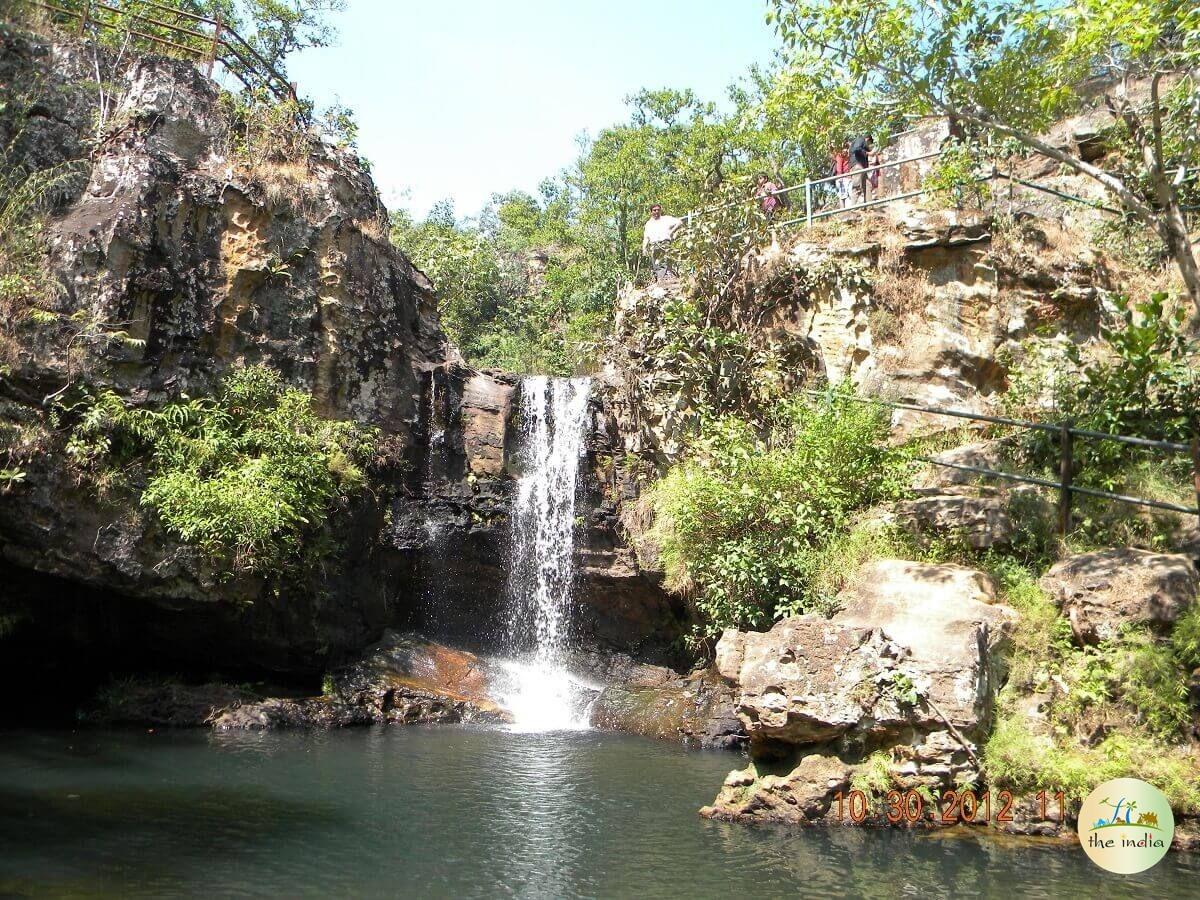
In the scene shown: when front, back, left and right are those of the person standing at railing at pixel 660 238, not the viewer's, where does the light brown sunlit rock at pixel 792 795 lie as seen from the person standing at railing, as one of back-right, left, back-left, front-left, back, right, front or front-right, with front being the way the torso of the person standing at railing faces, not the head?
front

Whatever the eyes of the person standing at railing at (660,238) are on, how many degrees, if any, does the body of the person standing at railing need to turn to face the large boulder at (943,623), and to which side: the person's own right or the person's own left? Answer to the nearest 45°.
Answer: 0° — they already face it

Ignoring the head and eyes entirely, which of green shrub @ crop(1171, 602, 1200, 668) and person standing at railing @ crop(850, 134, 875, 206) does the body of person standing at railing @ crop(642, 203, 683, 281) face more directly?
the green shrub

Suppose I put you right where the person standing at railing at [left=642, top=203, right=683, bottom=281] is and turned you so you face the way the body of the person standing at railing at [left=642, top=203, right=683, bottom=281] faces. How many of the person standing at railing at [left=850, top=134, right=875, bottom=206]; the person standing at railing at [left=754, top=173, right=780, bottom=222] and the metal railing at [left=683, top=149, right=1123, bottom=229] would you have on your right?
0

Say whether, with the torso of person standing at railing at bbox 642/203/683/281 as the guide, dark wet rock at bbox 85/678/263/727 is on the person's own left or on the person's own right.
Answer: on the person's own right

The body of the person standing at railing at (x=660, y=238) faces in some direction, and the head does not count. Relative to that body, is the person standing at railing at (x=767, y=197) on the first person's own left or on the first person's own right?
on the first person's own left

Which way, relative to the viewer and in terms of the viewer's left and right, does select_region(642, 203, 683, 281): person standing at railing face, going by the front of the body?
facing the viewer

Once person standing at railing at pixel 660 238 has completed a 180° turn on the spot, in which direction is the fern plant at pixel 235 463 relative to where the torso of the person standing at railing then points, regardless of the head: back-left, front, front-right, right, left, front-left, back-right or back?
back-left

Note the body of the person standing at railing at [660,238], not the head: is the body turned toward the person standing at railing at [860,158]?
no

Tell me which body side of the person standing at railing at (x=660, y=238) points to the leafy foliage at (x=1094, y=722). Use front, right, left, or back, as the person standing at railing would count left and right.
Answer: front

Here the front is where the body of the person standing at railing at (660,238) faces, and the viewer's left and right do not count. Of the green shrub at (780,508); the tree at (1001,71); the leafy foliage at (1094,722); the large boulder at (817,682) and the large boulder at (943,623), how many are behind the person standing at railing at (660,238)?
0

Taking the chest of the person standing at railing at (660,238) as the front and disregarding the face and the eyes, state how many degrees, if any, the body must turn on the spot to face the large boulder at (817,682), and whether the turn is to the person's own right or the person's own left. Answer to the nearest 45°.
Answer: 0° — they already face it

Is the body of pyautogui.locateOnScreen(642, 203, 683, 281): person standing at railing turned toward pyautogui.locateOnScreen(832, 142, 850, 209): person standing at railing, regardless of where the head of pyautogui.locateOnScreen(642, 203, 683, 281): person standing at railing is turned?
no
